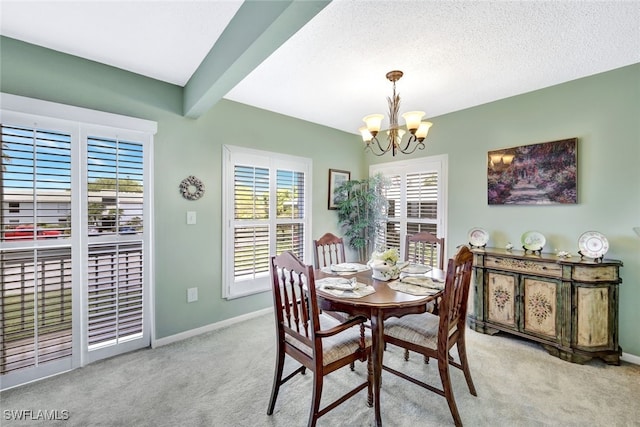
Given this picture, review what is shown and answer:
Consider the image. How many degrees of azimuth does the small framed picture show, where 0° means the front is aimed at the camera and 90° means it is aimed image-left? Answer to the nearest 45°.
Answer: approximately 315°

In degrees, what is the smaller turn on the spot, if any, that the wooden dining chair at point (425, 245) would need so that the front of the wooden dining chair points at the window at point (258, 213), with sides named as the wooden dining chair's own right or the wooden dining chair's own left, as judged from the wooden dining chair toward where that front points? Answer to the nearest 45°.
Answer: approximately 45° to the wooden dining chair's own right

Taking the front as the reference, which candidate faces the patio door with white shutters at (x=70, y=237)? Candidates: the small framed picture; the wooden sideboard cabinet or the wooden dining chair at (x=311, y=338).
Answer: the wooden sideboard cabinet

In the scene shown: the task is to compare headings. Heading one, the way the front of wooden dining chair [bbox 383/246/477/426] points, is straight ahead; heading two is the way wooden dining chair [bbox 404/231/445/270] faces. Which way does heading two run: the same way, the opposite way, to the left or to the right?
to the left

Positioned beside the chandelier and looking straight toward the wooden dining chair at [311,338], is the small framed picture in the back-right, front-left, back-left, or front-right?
back-right

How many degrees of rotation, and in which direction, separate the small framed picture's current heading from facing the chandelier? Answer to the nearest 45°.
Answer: approximately 45° to its right

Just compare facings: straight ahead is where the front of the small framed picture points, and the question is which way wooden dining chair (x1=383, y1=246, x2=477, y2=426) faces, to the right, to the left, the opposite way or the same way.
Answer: the opposite way

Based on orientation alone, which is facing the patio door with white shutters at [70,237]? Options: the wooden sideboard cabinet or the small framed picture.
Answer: the wooden sideboard cabinet

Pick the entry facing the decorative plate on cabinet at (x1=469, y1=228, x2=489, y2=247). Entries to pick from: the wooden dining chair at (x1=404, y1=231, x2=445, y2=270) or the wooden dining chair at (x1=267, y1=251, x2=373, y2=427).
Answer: the wooden dining chair at (x1=267, y1=251, x2=373, y2=427)

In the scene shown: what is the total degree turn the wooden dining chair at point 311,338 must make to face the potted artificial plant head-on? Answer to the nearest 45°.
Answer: approximately 45° to its left

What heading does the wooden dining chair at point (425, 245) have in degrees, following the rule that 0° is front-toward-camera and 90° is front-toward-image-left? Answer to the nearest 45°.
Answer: approximately 45°

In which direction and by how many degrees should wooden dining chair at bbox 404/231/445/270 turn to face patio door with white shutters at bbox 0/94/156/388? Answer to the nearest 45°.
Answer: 0° — it already faces it

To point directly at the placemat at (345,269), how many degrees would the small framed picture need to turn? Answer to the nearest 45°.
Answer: approximately 45° to its right

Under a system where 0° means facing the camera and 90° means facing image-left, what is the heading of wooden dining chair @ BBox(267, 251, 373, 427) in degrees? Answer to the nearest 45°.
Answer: approximately 225°
